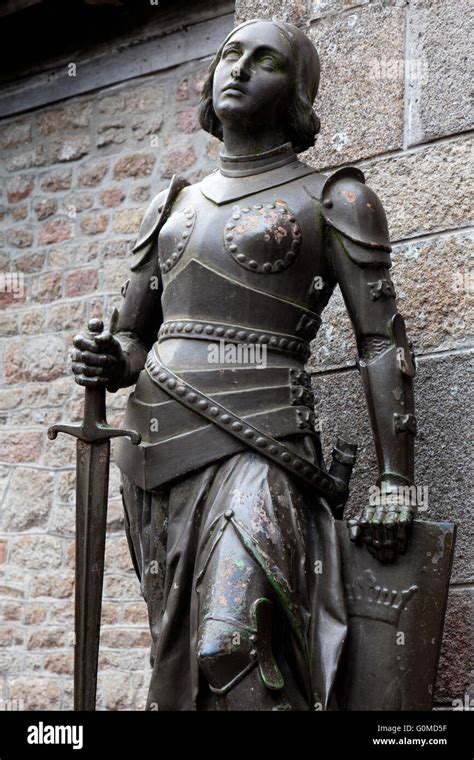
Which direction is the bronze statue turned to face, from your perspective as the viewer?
facing the viewer and to the left of the viewer
